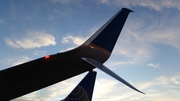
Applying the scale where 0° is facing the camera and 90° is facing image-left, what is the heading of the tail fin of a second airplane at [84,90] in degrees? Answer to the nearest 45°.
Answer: approximately 90°
